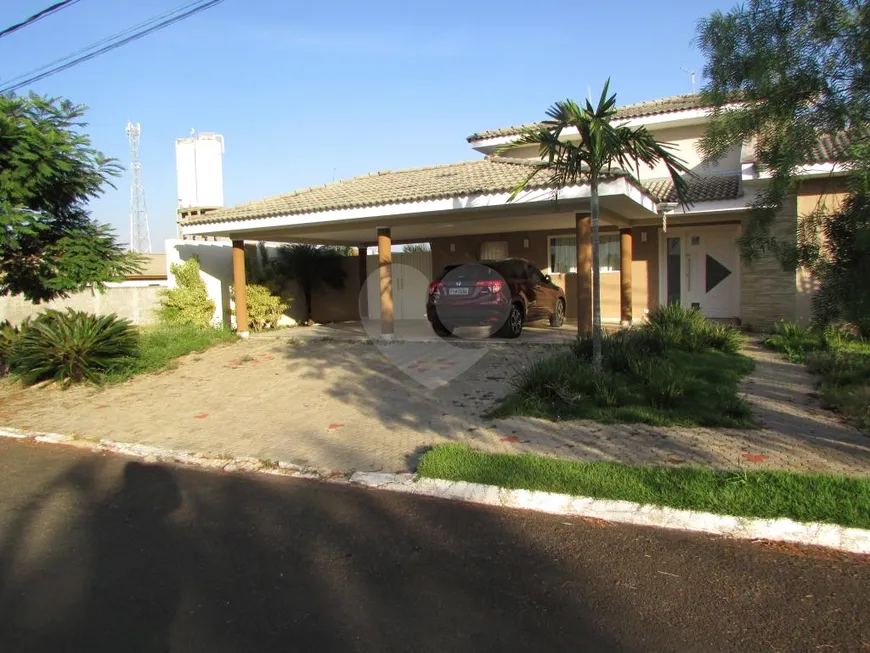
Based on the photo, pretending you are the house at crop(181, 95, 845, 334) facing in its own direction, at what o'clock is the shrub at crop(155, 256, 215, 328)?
The shrub is roughly at 3 o'clock from the house.

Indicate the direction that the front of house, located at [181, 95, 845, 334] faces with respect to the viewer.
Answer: facing the viewer

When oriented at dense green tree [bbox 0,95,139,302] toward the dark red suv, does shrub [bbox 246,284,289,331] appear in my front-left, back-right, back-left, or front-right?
front-left

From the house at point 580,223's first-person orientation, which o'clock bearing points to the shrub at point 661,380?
The shrub is roughly at 12 o'clock from the house.

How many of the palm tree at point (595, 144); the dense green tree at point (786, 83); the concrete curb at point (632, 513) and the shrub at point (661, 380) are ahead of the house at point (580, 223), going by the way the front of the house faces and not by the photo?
4

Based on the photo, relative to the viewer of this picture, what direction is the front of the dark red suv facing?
facing away from the viewer and to the right of the viewer

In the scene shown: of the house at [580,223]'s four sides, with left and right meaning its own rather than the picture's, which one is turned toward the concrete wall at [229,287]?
right

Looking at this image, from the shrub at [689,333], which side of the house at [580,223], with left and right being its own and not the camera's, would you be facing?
front

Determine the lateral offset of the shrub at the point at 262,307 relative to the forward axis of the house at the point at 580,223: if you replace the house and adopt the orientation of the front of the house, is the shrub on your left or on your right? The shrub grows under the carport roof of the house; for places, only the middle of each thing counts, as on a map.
on your right

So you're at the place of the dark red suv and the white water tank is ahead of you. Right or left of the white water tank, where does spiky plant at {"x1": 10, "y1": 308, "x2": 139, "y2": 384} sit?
left

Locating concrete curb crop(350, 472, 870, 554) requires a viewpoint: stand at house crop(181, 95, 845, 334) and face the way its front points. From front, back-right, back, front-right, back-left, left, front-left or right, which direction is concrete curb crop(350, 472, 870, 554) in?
front

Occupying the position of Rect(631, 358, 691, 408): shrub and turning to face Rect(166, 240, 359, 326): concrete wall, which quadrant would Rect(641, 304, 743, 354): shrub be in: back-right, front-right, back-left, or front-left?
front-right

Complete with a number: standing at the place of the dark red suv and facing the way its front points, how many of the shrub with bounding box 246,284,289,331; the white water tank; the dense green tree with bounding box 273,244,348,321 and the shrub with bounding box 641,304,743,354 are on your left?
3

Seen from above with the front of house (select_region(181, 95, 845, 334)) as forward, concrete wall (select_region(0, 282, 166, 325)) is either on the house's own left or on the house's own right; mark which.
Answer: on the house's own right
